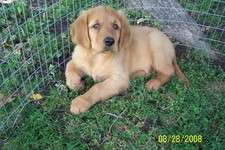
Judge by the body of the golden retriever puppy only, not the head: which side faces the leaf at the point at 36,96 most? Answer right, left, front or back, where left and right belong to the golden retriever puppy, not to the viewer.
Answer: front

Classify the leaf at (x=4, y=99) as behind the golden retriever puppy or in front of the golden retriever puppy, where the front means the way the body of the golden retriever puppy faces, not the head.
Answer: in front

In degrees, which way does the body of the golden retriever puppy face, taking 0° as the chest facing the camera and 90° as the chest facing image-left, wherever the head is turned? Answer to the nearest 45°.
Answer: approximately 45°
